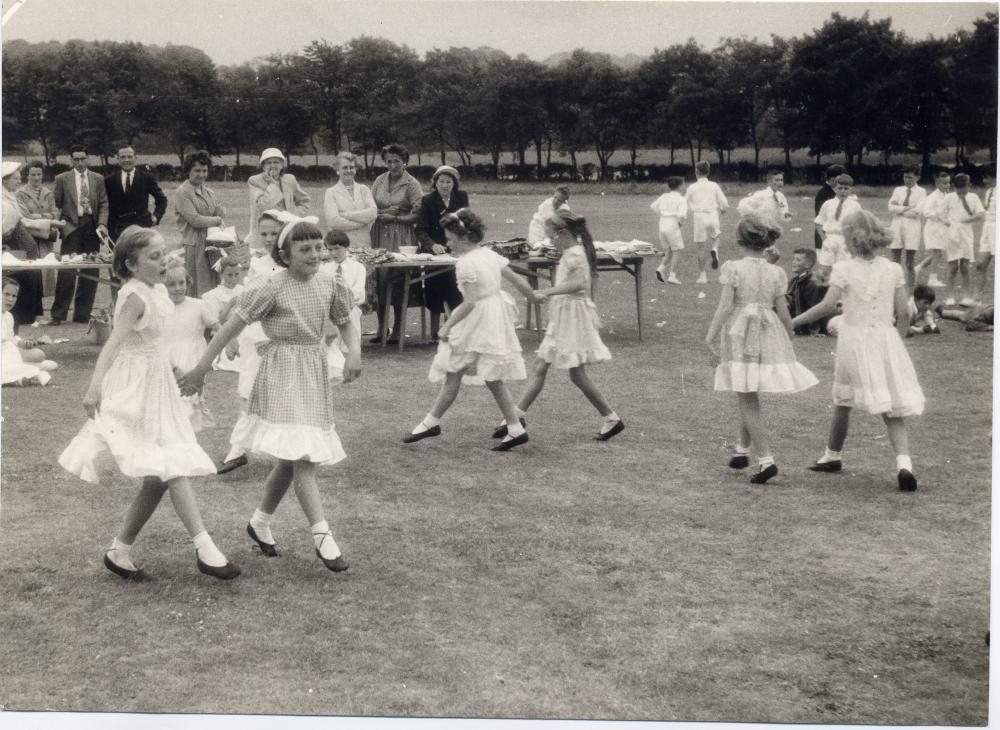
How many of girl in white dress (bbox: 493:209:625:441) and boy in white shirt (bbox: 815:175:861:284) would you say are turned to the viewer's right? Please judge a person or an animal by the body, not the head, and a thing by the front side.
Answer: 0

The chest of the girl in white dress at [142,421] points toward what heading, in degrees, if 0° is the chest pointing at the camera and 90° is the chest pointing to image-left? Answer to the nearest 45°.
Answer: approximately 270°

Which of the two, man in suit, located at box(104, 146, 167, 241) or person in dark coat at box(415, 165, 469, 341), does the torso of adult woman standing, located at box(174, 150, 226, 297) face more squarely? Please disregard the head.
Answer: the person in dark coat

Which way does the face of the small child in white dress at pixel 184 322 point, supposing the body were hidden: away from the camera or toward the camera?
toward the camera

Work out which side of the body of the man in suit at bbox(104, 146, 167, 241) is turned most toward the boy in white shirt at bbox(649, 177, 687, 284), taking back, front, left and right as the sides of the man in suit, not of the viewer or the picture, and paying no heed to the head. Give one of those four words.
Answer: left

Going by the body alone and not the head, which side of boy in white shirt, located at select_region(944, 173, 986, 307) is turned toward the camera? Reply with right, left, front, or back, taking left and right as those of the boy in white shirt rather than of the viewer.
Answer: front

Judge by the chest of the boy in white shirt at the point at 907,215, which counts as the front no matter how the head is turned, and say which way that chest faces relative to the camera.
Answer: toward the camera

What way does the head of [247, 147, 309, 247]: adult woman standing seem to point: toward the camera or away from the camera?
toward the camera

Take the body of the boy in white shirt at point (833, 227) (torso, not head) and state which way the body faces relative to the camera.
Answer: toward the camera

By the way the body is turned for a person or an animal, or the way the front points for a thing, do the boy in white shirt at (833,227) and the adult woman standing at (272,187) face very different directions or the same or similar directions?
same or similar directions

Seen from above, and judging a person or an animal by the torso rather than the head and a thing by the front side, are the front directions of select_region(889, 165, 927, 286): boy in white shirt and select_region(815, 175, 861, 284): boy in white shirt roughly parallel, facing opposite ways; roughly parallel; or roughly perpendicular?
roughly parallel
